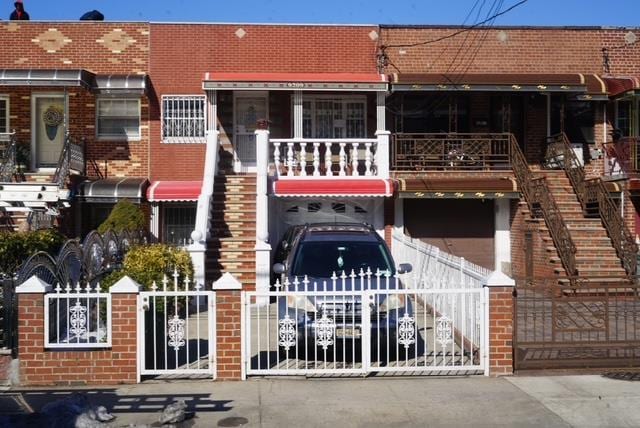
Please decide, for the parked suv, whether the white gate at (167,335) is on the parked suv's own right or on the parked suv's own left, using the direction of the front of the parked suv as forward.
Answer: on the parked suv's own right

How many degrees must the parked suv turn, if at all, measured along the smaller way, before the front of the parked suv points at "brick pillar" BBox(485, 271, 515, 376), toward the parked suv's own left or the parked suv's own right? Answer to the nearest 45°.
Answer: approximately 45° to the parked suv's own left

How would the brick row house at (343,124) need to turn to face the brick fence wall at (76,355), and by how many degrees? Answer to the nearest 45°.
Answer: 0° — it already faces it

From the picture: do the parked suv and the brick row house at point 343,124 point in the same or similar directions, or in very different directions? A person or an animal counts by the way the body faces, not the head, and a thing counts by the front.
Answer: same or similar directions

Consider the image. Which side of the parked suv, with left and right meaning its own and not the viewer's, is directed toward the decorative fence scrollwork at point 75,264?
right

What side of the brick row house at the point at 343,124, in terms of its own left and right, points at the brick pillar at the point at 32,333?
front

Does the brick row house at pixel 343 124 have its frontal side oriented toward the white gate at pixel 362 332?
yes

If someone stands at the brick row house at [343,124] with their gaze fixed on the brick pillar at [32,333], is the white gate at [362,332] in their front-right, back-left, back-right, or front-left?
front-left

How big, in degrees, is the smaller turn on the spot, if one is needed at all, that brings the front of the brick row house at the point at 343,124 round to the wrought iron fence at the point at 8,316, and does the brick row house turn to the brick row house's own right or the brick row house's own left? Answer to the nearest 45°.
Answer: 0° — it already faces it

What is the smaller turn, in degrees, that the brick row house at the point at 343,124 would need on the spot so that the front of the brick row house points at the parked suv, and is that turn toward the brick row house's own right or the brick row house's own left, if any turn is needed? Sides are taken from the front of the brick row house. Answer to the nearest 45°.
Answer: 0° — it already faces it

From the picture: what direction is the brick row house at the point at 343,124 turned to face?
toward the camera

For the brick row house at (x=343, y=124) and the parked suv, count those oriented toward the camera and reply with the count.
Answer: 2

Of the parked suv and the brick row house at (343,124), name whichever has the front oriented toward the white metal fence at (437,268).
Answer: the brick row house

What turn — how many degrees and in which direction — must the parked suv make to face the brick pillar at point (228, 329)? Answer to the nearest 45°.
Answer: approximately 45° to its right
